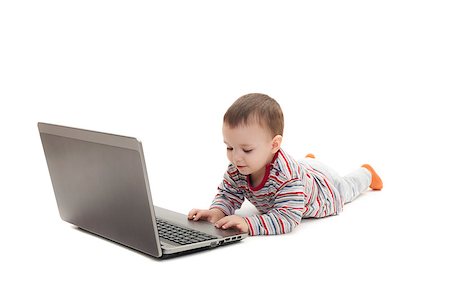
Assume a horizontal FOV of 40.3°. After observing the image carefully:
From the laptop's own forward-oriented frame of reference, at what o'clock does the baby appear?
The baby is roughly at 1 o'clock from the laptop.

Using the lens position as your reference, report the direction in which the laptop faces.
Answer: facing away from the viewer and to the right of the viewer
